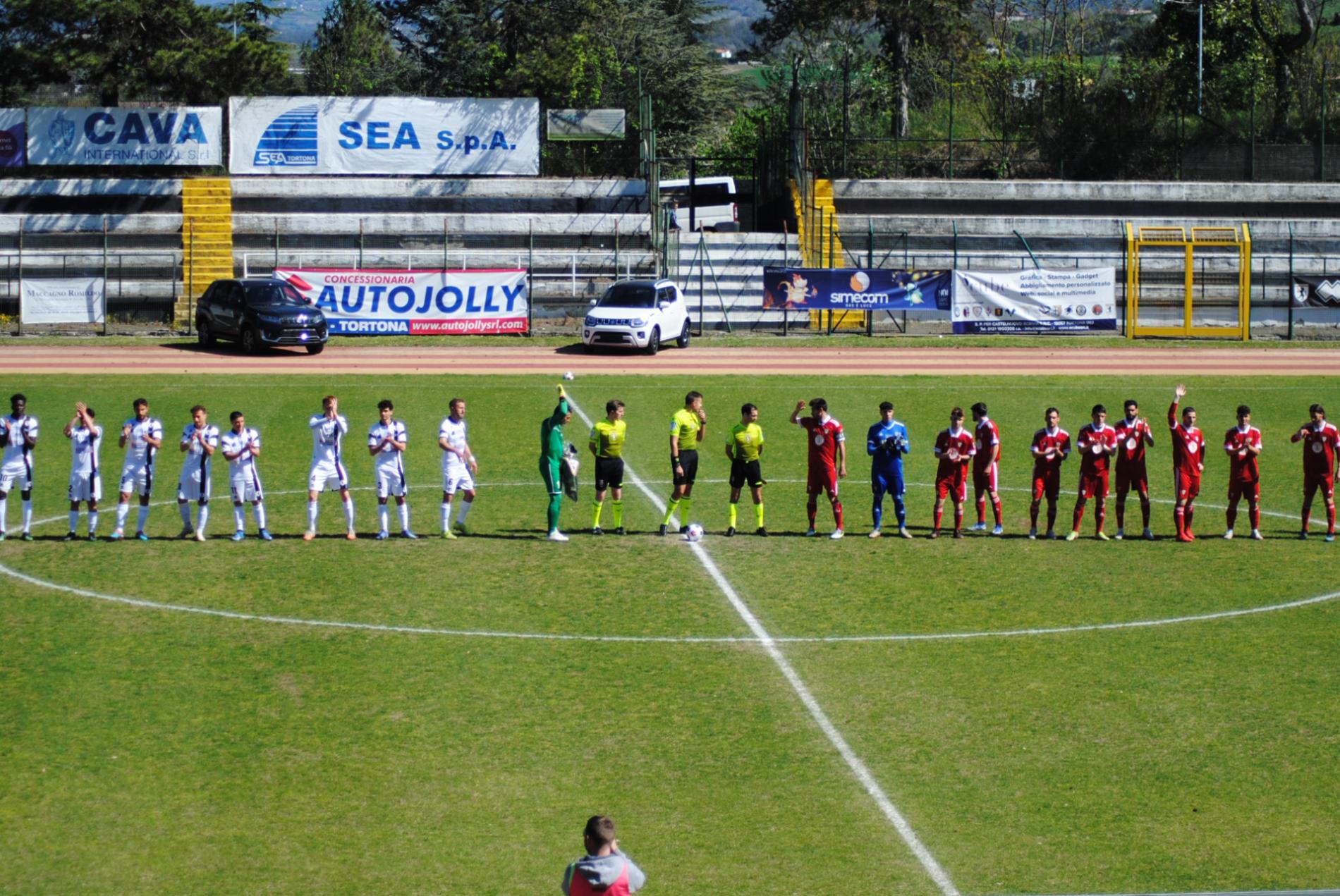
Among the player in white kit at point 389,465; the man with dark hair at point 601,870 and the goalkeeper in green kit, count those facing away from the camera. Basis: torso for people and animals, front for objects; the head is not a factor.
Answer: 1

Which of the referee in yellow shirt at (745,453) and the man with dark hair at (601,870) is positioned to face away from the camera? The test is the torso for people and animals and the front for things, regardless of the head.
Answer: the man with dark hair

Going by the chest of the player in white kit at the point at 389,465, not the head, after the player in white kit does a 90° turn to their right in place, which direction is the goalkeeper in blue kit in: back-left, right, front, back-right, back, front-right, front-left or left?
back

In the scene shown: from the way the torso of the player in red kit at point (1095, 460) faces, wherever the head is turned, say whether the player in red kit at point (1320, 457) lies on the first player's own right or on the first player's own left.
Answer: on the first player's own left

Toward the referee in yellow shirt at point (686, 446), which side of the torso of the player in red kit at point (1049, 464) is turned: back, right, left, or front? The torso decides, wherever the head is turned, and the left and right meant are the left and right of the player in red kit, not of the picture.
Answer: right

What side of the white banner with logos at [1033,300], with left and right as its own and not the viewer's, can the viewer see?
front

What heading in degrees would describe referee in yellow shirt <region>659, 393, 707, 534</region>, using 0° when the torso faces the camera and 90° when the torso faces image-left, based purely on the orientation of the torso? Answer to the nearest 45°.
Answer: approximately 315°

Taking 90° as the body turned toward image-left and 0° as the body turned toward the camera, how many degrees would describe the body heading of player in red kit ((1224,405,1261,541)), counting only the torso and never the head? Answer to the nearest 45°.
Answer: approximately 0°

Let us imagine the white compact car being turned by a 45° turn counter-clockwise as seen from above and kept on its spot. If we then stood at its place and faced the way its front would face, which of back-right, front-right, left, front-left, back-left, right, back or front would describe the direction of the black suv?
right

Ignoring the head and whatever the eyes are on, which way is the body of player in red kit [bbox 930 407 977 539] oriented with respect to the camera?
toward the camera
